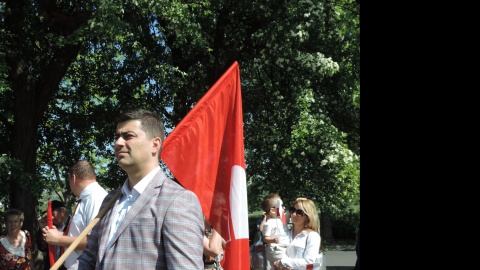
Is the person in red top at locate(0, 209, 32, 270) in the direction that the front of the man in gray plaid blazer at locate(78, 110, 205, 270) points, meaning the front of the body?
no

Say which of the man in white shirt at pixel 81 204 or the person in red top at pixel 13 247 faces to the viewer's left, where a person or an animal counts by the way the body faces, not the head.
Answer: the man in white shirt

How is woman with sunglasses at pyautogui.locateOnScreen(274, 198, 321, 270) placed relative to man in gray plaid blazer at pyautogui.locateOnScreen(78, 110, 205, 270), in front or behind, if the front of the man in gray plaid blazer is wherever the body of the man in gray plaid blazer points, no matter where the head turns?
behind

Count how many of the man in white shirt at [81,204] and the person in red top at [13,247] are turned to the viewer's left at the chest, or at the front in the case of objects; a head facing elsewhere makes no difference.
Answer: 1

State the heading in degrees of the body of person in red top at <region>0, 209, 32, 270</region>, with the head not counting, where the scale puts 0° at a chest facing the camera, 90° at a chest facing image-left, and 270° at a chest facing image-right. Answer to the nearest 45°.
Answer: approximately 0°

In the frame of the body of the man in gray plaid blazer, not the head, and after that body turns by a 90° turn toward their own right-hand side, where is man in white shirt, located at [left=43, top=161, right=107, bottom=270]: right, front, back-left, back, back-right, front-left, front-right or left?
front-right

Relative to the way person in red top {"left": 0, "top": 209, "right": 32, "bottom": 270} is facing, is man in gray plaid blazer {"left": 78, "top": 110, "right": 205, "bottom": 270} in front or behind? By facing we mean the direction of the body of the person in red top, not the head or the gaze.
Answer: in front

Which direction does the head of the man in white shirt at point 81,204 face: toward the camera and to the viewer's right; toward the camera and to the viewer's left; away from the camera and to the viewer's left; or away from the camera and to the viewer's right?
away from the camera and to the viewer's left

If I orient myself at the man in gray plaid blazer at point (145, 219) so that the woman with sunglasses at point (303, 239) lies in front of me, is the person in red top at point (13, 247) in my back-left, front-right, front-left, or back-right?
front-left

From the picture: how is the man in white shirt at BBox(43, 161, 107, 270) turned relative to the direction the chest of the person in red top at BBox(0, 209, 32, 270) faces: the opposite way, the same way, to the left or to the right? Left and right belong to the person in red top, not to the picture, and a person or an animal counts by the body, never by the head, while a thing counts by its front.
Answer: to the right

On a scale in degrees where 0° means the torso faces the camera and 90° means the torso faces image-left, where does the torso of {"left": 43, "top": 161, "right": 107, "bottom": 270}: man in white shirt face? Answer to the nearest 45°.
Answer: approximately 90°

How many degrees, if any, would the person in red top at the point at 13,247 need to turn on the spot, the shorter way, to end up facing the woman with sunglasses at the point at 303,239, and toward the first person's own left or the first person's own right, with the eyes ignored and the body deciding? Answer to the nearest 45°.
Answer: approximately 45° to the first person's own left
